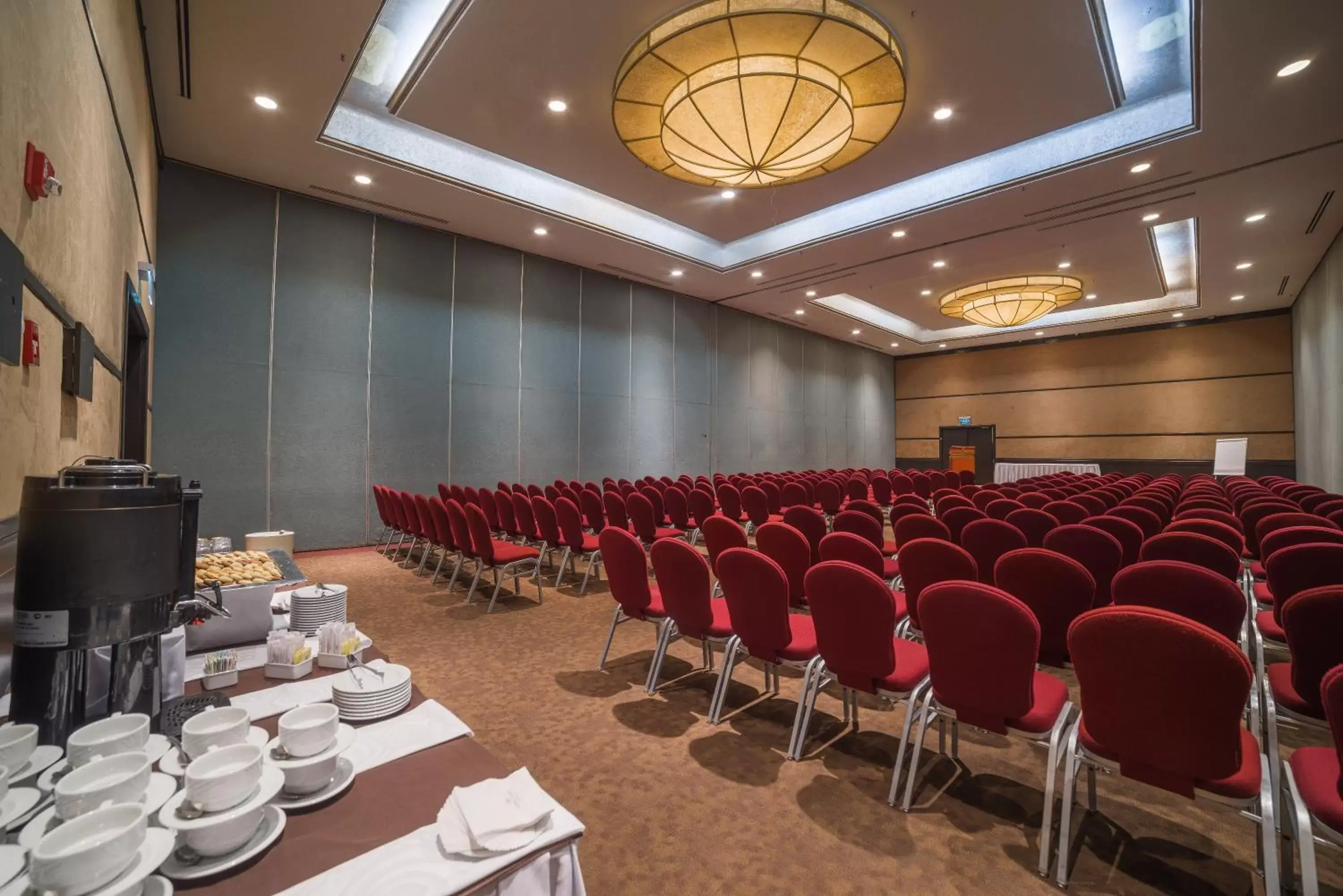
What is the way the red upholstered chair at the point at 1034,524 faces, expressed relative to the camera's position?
facing away from the viewer

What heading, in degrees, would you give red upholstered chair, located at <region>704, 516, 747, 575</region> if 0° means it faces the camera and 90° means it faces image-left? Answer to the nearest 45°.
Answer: approximately 225°

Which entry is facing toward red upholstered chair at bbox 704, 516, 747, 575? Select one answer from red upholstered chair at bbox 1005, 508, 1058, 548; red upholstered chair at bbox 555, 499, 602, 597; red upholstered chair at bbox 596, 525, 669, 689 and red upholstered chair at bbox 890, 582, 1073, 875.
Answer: red upholstered chair at bbox 596, 525, 669, 689

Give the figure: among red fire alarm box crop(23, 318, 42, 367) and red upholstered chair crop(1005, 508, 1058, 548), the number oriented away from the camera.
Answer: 1

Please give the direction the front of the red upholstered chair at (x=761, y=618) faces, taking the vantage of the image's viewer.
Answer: facing away from the viewer and to the right of the viewer

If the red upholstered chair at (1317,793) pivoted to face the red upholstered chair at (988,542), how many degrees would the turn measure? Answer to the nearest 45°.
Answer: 0° — it already faces it

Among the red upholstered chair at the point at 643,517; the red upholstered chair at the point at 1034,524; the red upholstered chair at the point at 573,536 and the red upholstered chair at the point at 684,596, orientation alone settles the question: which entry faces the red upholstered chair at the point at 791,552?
the red upholstered chair at the point at 684,596

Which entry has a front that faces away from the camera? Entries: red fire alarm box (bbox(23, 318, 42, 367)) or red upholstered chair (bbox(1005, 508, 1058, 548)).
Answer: the red upholstered chair

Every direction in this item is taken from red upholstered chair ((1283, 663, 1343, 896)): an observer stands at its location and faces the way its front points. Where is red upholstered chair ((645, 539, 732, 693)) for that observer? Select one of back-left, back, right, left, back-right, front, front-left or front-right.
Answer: front-left

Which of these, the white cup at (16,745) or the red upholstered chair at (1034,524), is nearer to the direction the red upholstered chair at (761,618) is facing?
the red upholstered chair

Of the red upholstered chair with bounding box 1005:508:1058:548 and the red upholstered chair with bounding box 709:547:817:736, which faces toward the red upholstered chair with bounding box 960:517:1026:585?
the red upholstered chair with bounding box 709:547:817:736
